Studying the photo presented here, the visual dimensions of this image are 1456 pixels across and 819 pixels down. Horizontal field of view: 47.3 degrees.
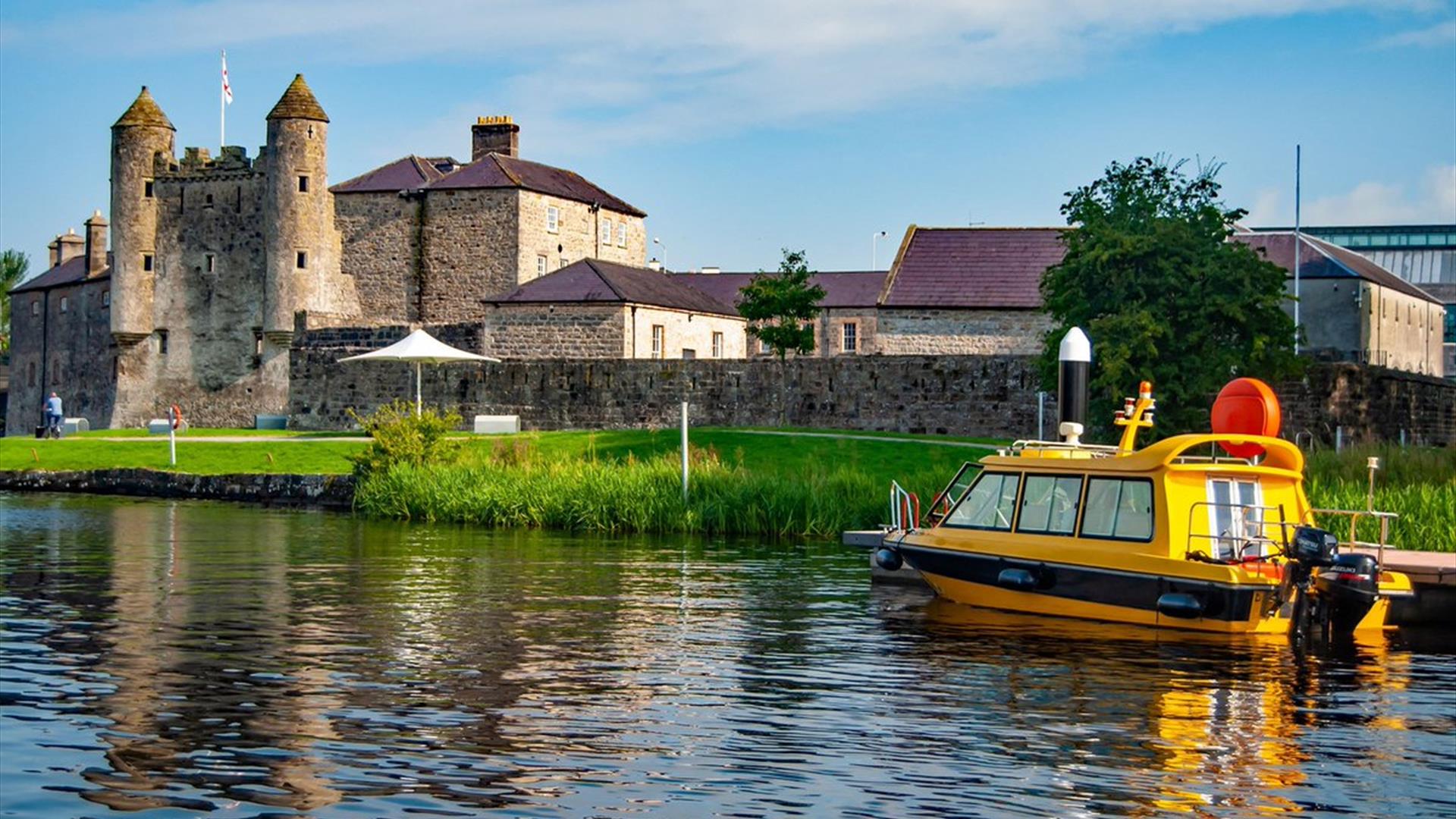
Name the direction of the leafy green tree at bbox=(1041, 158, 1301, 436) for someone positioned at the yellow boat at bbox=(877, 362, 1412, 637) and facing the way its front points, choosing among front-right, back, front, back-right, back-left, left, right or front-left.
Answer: front-right

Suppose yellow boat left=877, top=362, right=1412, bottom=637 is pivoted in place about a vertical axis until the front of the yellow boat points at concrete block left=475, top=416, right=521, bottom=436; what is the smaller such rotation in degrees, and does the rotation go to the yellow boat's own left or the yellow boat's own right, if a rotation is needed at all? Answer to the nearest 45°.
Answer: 0° — it already faces it

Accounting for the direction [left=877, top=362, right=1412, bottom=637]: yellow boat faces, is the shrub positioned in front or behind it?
in front

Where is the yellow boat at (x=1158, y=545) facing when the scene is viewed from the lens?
facing away from the viewer and to the left of the viewer

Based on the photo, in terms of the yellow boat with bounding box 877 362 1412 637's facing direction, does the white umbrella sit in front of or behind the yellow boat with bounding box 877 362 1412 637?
in front

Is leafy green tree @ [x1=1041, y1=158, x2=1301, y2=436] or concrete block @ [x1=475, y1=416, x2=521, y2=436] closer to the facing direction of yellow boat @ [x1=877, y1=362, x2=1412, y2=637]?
the concrete block

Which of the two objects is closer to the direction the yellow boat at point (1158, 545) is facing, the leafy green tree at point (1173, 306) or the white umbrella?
the white umbrella
